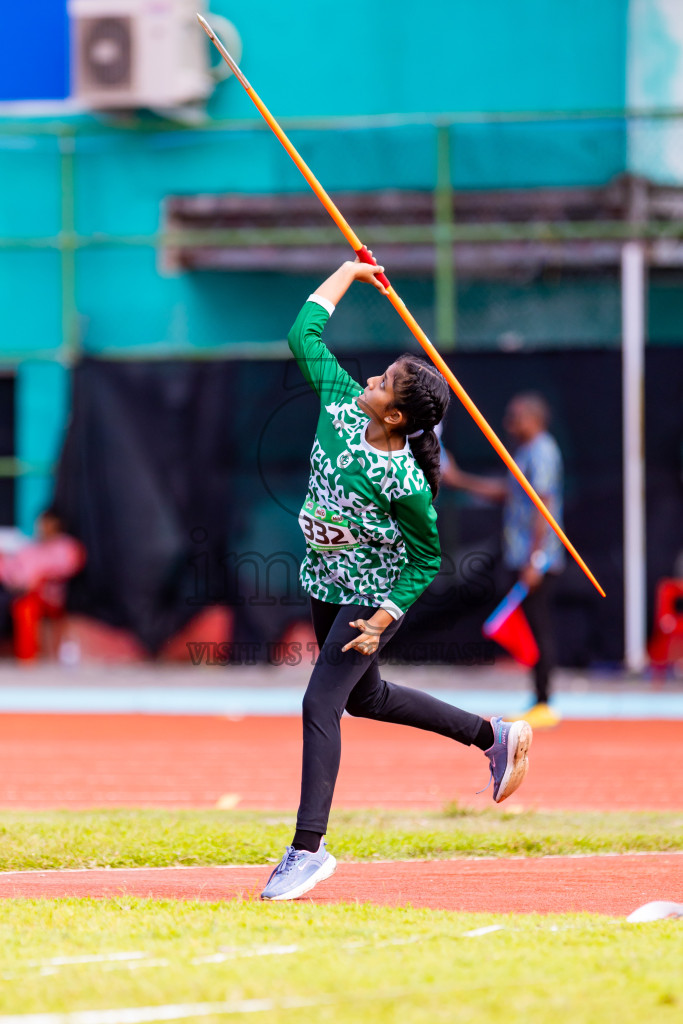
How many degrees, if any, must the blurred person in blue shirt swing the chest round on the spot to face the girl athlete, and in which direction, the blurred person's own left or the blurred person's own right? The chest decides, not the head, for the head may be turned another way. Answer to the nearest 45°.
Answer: approximately 90° to the blurred person's own left

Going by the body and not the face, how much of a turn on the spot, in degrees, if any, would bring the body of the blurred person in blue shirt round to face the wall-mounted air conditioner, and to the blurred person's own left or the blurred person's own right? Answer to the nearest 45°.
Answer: approximately 45° to the blurred person's own right

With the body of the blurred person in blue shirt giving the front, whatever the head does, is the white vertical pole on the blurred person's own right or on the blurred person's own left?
on the blurred person's own right

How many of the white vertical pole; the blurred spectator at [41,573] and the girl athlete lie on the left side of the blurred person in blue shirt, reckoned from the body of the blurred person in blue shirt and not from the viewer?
1

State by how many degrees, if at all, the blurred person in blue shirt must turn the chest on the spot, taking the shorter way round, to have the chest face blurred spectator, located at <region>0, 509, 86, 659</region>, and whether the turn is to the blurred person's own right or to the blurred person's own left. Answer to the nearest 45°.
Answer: approximately 45° to the blurred person's own right

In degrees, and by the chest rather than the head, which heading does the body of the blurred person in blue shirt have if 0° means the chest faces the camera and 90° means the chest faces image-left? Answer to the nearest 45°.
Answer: approximately 90°

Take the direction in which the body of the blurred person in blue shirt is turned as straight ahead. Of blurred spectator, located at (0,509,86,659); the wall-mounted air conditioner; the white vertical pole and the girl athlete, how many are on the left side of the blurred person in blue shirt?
1

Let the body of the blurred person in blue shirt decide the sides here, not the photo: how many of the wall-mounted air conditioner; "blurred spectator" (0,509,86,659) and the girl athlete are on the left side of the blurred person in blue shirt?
1
